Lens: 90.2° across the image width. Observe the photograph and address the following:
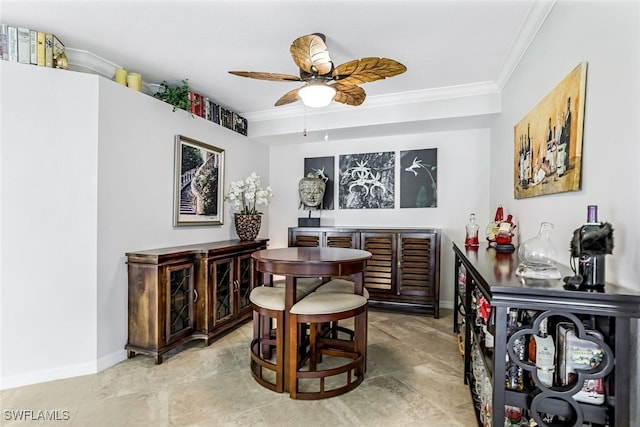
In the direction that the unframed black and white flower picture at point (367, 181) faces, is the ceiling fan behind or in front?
in front

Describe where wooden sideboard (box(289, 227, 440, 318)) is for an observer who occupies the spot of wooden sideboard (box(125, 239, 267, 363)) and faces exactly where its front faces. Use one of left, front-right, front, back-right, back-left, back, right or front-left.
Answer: front-left

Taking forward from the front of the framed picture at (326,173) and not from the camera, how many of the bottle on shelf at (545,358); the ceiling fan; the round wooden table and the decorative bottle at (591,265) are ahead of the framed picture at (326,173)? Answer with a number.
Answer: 4

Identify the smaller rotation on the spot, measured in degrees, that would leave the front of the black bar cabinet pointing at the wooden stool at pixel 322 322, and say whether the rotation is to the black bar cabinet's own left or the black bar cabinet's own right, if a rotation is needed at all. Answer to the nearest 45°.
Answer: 0° — it already faces it

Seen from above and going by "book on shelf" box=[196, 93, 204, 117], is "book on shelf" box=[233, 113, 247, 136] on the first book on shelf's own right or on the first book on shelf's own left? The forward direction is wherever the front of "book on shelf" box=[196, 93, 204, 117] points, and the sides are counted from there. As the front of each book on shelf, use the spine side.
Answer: on the first book on shelf's own left

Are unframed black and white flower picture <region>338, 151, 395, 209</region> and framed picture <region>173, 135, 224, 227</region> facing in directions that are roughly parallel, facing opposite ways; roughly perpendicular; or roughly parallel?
roughly perpendicular

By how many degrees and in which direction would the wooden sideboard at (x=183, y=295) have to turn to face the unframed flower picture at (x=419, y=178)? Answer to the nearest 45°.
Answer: approximately 45° to its left

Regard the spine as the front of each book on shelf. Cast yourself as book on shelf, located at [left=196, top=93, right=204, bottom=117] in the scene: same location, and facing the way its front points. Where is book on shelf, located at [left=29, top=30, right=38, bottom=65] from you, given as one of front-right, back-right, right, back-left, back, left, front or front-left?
right

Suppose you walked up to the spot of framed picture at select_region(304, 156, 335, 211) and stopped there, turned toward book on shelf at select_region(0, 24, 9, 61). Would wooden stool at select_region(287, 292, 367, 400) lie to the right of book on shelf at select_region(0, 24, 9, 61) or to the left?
left

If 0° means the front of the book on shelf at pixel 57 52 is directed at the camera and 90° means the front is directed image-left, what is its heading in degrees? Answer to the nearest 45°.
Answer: approximately 315°

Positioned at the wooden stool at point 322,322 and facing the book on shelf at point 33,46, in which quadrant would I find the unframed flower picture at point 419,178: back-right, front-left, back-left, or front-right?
back-right
